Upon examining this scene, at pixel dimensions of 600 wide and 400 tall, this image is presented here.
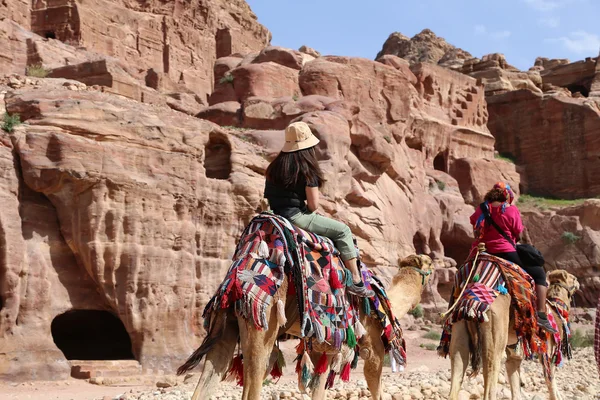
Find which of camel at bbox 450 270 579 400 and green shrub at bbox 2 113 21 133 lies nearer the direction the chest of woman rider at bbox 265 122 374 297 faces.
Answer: the camel

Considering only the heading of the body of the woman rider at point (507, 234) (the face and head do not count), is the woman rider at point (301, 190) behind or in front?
behind

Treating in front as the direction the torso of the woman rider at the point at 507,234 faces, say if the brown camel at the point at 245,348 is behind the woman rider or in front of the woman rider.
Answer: behind

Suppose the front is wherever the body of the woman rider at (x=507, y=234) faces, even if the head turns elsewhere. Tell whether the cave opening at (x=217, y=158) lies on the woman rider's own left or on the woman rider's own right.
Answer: on the woman rider's own left

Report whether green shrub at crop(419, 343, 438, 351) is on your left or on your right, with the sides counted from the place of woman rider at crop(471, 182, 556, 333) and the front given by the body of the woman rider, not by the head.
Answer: on your left

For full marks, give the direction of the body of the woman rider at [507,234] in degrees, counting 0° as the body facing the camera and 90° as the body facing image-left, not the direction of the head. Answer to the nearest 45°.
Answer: approximately 225°

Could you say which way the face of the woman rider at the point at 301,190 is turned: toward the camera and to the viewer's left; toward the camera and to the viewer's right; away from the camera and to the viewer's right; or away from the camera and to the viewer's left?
away from the camera and to the viewer's right

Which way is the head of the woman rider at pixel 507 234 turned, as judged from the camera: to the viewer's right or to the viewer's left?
to the viewer's right

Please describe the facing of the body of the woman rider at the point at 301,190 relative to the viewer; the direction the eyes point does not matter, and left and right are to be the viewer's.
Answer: facing away from the viewer and to the right of the viewer
